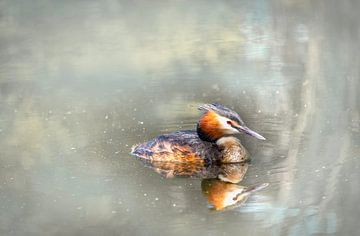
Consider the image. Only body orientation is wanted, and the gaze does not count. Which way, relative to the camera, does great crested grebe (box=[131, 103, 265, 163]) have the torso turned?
to the viewer's right
